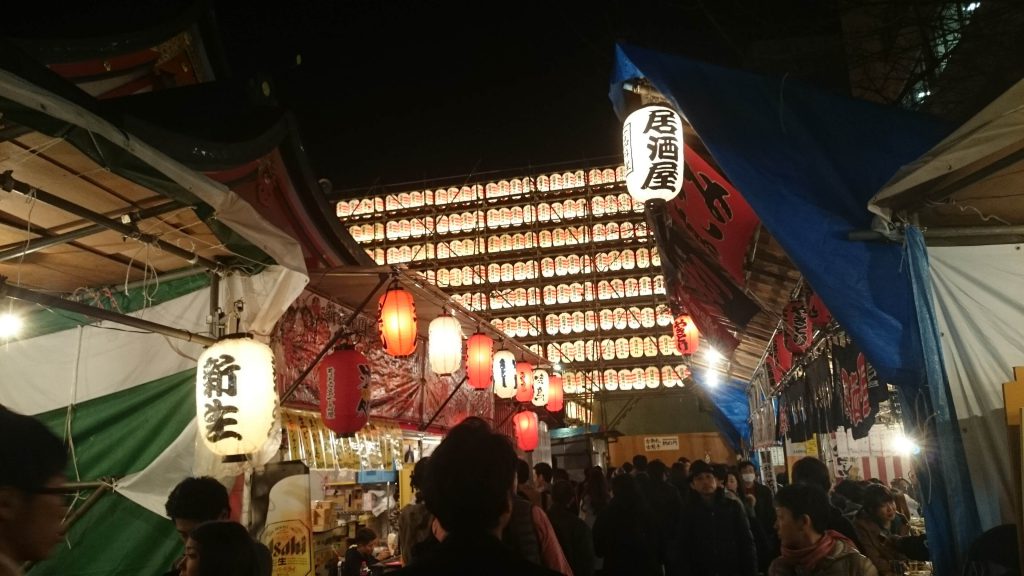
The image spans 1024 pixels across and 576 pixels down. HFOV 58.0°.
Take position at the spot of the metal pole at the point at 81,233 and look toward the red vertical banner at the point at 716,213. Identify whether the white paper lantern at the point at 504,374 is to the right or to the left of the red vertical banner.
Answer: left

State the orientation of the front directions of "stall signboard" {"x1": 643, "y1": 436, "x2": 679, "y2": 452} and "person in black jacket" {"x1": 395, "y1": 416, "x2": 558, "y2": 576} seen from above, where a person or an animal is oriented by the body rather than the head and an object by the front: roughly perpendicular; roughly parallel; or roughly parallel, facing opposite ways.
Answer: roughly parallel, facing opposite ways

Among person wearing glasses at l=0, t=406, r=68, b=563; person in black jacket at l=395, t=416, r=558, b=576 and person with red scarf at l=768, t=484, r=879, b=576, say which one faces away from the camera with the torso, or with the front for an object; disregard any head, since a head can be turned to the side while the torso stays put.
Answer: the person in black jacket

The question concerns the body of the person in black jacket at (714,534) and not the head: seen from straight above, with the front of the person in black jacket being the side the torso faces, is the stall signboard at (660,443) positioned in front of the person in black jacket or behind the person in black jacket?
behind

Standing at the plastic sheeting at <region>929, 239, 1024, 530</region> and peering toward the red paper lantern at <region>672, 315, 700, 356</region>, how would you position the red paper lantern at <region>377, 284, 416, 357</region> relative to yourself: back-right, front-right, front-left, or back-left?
front-left

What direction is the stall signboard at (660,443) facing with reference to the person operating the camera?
facing the viewer

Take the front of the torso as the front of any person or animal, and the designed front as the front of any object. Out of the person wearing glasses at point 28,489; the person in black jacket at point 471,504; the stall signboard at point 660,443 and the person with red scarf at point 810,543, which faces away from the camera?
the person in black jacket

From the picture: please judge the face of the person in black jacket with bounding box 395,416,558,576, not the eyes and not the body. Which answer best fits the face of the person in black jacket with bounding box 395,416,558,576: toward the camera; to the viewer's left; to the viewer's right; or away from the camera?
away from the camera

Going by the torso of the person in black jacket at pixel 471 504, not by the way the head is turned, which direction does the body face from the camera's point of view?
away from the camera

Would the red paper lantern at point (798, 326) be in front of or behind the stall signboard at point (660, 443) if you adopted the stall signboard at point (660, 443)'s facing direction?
in front

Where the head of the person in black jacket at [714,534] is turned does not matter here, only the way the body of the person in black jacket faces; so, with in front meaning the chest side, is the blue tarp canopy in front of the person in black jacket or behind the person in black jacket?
in front

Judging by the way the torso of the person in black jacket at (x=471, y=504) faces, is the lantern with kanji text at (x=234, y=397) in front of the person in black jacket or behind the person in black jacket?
in front

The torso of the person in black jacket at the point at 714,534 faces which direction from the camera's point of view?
toward the camera

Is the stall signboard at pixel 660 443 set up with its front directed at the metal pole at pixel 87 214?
yes
